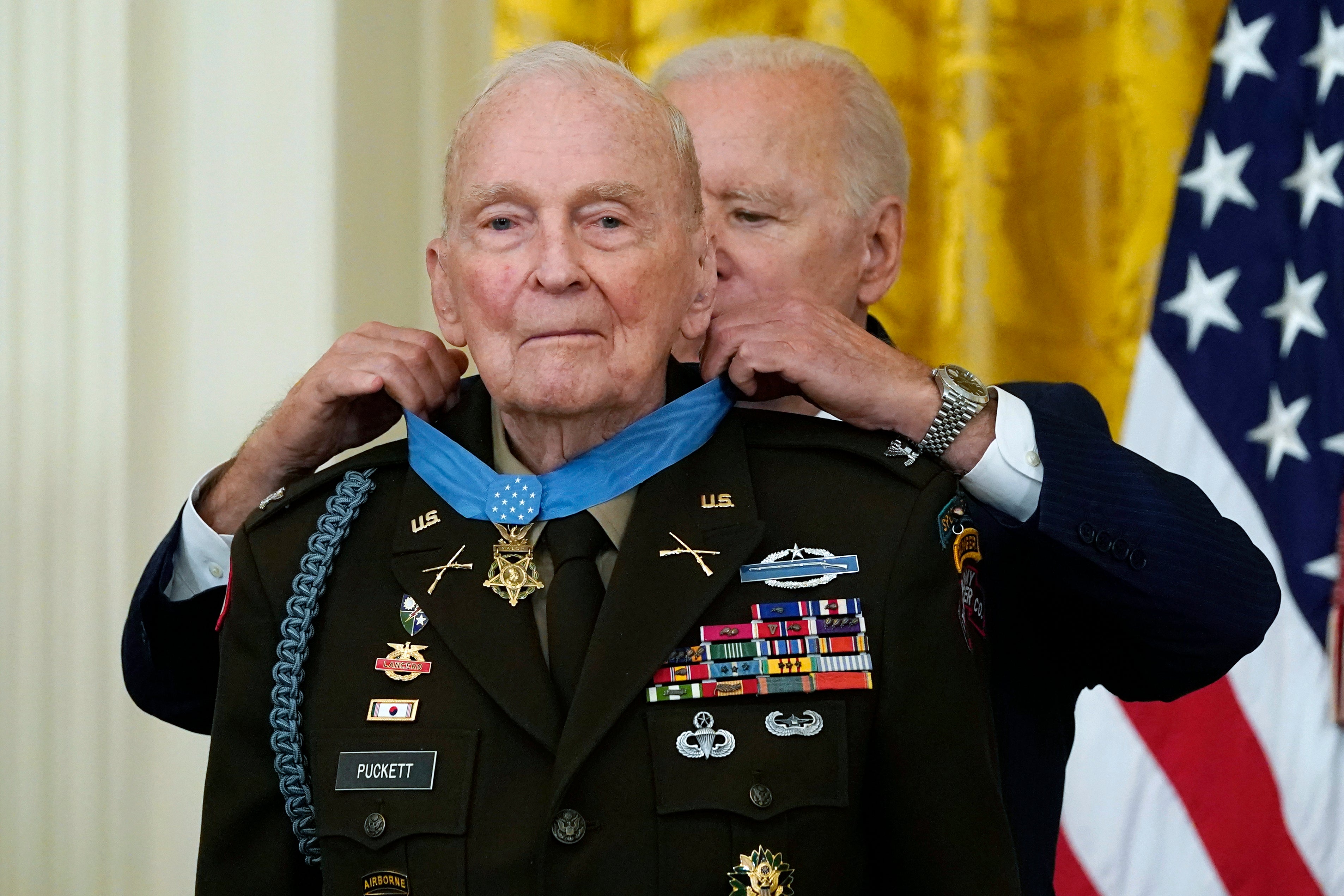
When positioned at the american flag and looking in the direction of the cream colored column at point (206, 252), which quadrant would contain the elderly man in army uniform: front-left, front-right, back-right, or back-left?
front-left

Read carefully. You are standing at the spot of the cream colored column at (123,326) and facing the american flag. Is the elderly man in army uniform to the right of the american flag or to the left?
right

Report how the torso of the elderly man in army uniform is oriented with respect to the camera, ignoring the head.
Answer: toward the camera

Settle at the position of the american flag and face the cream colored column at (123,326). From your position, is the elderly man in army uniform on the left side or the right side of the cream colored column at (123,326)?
left

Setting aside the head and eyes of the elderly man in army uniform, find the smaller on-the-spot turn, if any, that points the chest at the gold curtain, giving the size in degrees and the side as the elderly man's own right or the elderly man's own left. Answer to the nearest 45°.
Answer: approximately 135° to the elderly man's own left

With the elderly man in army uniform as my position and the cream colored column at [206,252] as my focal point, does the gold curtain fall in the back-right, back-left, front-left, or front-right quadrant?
front-right

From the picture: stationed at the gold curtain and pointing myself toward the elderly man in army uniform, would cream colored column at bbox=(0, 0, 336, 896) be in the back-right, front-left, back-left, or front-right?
front-right

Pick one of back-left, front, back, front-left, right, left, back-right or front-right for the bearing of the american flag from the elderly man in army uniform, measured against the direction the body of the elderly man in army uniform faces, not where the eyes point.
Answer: back-left

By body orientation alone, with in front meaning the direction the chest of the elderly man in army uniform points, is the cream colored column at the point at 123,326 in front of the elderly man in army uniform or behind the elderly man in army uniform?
behind

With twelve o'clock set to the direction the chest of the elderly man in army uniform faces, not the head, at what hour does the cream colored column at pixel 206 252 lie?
The cream colored column is roughly at 5 o'clock from the elderly man in army uniform.
